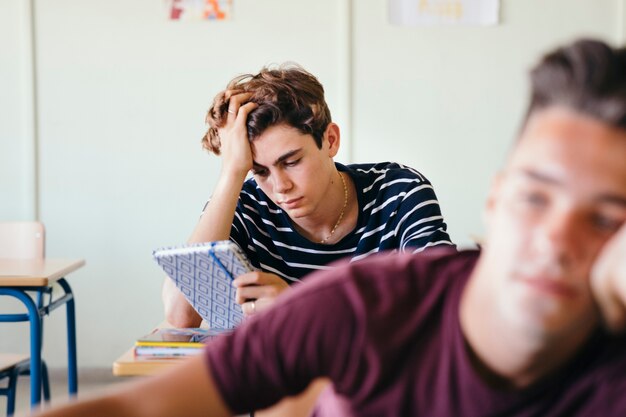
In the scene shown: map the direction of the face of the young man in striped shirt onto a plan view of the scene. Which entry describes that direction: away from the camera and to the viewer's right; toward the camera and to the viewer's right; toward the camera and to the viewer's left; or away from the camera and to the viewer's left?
toward the camera and to the viewer's left

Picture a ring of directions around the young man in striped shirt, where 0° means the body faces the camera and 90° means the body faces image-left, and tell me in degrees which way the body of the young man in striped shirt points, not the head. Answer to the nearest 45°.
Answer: approximately 45°

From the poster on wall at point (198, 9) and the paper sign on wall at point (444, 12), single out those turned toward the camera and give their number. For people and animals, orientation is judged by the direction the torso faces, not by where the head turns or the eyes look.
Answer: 2

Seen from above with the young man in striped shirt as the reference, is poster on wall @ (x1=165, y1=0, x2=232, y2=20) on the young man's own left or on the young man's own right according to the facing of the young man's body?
on the young man's own right

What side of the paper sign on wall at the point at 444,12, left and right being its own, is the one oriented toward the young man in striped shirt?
front

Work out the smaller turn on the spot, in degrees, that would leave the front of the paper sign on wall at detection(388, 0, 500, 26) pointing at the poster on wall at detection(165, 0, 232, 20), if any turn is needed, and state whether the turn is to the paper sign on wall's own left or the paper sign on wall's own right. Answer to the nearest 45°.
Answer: approximately 90° to the paper sign on wall's own right

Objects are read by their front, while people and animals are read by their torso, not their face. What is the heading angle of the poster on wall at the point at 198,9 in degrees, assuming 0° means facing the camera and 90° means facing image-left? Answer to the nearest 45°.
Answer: approximately 0°

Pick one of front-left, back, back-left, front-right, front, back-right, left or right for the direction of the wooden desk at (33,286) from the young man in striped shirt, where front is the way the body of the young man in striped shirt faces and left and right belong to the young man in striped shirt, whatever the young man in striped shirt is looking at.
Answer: right

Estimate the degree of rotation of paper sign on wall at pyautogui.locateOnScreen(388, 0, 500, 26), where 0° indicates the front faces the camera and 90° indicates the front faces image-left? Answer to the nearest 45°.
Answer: approximately 0°
